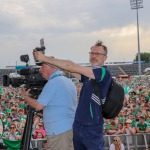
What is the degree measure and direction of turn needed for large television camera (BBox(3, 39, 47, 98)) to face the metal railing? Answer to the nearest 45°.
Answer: approximately 135° to its right

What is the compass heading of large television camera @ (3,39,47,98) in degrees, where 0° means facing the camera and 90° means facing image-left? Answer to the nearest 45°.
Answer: approximately 90°
